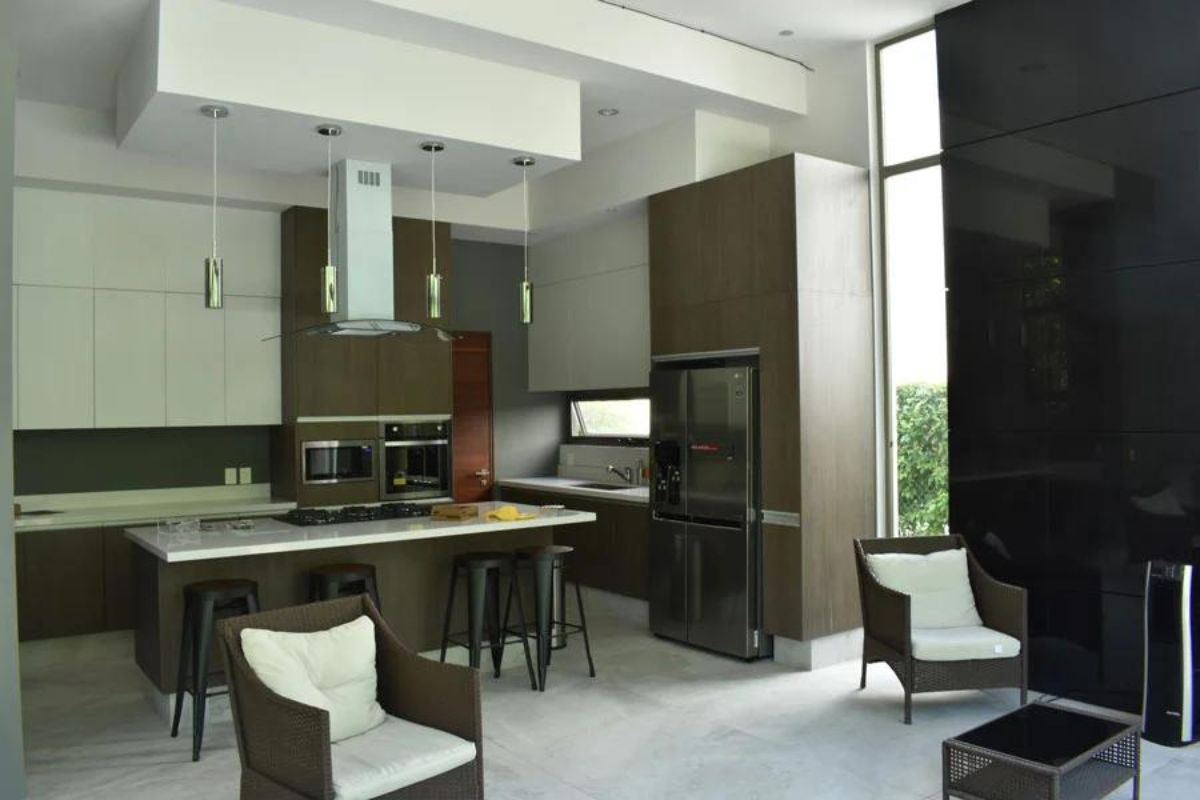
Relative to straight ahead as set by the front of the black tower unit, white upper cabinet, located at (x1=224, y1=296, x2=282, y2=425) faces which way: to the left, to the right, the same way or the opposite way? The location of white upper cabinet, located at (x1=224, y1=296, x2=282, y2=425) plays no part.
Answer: to the left

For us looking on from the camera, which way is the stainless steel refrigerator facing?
facing the viewer and to the left of the viewer

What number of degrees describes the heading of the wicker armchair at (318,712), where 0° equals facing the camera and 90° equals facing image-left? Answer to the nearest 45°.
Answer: approximately 315°

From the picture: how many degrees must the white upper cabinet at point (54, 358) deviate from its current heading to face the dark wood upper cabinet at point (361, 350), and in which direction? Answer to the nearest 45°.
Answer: approximately 90° to its left

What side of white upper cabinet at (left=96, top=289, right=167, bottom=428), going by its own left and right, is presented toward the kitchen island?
front

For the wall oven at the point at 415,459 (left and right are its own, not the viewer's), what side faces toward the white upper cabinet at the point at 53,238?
right

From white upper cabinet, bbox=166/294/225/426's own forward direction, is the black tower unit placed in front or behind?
in front

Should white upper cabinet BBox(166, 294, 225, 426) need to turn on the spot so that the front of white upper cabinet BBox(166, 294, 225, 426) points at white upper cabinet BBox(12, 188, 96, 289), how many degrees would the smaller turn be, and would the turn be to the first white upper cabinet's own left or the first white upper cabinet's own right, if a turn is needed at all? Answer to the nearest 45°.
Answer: approximately 90° to the first white upper cabinet's own right

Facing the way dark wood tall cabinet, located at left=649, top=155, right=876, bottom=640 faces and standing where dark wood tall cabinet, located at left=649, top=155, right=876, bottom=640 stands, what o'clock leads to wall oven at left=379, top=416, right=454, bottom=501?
The wall oven is roughly at 2 o'clock from the dark wood tall cabinet.

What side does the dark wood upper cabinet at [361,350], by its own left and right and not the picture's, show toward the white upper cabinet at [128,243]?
right
